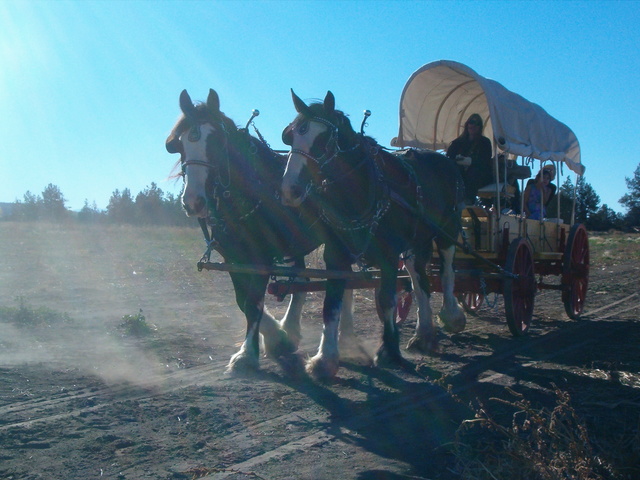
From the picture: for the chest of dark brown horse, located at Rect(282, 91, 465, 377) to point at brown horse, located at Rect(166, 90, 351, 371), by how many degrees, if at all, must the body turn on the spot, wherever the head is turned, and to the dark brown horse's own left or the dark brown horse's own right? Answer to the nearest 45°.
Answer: approximately 45° to the dark brown horse's own right

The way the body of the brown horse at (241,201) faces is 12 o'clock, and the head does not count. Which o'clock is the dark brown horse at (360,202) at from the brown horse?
The dark brown horse is roughly at 8 o'clock from the brown horse.

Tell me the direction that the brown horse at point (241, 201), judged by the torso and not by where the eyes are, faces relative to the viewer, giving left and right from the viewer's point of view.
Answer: facing the viewer and to the left of the viewer

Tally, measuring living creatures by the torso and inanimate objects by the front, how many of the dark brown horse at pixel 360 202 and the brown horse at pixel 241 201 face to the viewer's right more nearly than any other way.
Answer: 0
